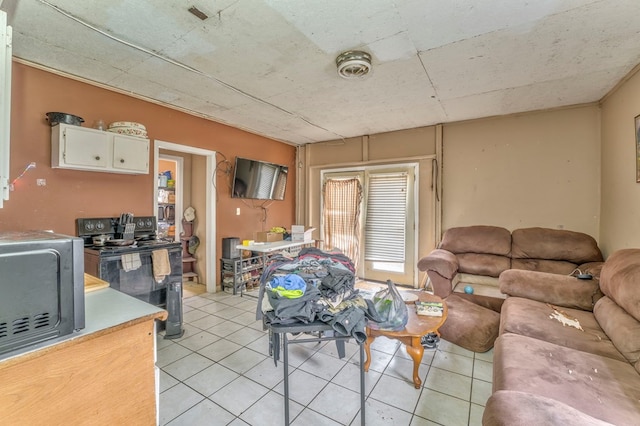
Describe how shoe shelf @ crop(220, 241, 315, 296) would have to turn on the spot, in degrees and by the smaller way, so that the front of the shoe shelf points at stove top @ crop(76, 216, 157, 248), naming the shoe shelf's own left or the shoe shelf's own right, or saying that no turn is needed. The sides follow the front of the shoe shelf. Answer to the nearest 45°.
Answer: approximately 90° to the shoe shelf's own right

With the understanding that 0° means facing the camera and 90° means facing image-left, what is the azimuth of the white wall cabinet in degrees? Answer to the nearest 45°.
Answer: approximately 315°

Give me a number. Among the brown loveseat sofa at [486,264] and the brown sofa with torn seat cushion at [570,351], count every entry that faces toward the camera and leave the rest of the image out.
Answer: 1

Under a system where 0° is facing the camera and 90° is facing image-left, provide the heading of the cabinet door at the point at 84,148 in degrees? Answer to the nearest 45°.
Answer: approximately 315°

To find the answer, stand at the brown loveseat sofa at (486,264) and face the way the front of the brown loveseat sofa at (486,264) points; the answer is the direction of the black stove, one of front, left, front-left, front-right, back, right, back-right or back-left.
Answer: front-right

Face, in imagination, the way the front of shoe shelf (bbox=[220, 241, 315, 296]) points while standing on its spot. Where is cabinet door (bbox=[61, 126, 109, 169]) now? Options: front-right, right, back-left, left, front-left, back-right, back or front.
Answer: right

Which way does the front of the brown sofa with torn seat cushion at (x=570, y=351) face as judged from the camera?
facing to the left of the viewer

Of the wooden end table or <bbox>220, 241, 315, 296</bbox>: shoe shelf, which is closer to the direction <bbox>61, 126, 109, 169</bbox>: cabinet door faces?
the wooden end table

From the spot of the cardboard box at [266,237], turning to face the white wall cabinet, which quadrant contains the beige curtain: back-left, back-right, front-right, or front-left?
back-left
